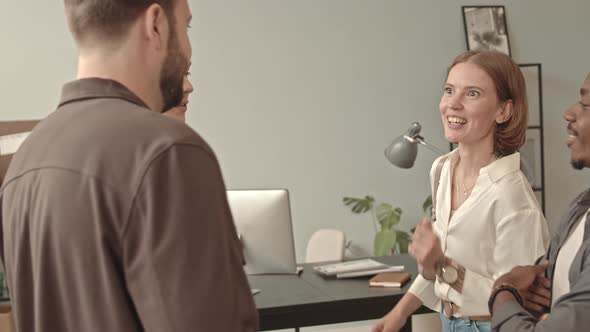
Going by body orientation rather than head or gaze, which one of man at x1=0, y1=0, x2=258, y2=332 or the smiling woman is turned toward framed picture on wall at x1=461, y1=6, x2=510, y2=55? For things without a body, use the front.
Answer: the man

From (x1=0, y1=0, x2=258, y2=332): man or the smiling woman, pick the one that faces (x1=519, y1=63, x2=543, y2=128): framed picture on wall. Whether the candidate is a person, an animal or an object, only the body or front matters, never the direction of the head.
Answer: the man

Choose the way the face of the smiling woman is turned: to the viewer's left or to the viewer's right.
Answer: to the viewer's left

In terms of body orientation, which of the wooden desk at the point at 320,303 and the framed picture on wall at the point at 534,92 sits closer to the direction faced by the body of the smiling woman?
the wooden desk

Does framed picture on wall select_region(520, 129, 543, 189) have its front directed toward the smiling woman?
yes

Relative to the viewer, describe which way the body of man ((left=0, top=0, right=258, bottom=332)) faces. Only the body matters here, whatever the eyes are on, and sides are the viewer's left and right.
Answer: facing away from the viewer and to the right of the viewer

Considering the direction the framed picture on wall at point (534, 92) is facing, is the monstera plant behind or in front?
in front

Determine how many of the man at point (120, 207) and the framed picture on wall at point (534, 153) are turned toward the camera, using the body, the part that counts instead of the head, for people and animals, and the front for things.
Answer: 1

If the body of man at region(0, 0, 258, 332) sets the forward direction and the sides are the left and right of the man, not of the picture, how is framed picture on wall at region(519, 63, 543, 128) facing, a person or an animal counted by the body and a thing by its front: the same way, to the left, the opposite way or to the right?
the opposite way

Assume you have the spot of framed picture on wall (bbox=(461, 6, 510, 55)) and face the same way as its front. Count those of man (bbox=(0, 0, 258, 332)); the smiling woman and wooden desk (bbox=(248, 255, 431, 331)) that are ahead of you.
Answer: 3

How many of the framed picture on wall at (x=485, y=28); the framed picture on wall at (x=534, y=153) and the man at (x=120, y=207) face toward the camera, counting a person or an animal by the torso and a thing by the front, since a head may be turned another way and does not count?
2

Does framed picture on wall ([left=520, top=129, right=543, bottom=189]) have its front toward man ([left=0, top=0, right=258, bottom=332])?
yes
